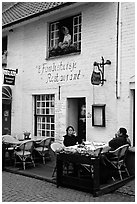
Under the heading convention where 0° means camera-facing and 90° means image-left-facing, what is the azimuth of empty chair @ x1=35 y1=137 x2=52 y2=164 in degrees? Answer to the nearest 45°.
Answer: approximately 45°

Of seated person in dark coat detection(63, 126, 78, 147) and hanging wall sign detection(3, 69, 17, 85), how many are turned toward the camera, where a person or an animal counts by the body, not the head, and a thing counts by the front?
2

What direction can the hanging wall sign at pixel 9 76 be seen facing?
toward the camera
